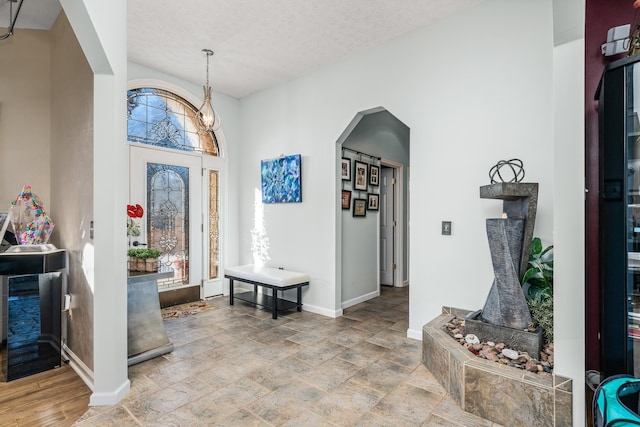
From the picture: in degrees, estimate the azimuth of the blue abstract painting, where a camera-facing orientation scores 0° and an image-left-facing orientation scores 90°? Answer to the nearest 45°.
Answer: approximately 45°

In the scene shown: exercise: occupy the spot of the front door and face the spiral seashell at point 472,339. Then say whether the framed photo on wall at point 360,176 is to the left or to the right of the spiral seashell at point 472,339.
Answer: left

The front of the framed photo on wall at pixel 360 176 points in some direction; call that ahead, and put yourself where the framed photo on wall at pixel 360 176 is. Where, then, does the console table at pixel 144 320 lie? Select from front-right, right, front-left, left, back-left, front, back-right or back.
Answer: right

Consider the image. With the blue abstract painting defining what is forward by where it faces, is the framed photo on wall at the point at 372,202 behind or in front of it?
behind

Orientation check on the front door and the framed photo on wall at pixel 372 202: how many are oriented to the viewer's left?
0

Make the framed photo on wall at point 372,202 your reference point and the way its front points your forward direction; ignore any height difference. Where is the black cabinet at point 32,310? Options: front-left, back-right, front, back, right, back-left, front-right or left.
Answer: right

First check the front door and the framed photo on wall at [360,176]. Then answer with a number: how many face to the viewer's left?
0

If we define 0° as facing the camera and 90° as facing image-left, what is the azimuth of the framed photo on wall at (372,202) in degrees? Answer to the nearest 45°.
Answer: approximately 315°

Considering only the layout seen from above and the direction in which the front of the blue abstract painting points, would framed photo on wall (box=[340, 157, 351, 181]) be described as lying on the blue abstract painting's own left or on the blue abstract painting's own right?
on the blue abstract painting's own left

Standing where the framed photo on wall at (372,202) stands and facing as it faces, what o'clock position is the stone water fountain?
The stone water fountain is roughly at 1 o'clock from the framed photo on wall.

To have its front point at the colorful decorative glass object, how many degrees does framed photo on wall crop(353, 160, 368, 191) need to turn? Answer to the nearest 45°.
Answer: approximately 90° to its right

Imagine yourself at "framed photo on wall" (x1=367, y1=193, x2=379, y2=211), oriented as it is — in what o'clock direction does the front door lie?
The front door is roughly at 4 o'clock from the framed photo on wall.

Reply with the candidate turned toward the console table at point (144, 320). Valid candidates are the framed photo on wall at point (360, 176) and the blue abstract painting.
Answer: the blue abstract painting

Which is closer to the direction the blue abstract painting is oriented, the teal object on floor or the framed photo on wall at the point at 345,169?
the teal object on floor
